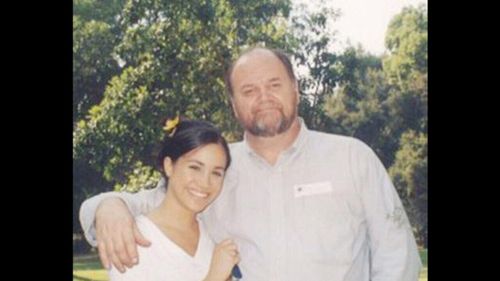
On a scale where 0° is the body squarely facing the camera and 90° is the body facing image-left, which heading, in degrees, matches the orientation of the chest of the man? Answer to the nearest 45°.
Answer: approximately 0°
